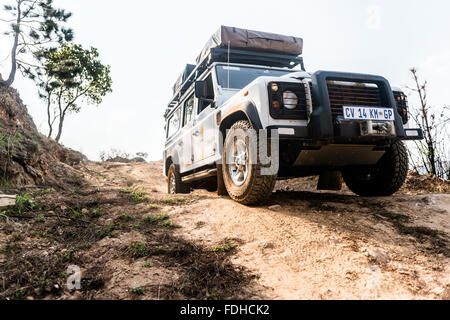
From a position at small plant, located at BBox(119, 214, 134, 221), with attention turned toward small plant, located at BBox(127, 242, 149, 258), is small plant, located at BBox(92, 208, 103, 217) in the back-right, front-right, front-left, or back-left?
back-right

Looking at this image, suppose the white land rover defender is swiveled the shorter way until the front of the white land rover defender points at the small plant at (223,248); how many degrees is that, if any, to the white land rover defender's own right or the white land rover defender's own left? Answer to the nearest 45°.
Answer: approximately 90° to the white land rover defender's own right

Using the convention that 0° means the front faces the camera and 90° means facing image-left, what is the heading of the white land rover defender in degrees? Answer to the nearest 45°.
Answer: approximately 315°

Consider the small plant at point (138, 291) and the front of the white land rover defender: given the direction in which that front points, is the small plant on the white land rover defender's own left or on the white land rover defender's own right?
on the white land rover defender's own right

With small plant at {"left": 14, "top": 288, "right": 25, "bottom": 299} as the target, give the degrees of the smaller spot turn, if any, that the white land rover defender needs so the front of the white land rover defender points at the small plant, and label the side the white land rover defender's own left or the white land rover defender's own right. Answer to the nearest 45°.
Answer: approximately 90° to the white land rover defender's own right

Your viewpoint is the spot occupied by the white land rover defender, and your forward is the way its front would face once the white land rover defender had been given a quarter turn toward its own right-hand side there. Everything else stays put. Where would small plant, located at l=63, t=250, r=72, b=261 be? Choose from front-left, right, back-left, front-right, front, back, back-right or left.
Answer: front

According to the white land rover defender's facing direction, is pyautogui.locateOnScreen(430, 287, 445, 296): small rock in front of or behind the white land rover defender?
in front

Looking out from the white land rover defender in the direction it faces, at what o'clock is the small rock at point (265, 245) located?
The small rock is roughly at 2 o'clock from the white land rover defender.

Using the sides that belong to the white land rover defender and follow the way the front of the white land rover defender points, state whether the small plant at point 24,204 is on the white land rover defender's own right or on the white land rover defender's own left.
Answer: on the white land rover defender's own right

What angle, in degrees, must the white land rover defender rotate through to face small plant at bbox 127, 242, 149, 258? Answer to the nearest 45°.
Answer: approximately 90° to its right
